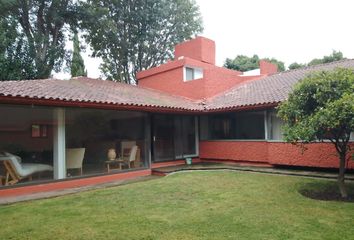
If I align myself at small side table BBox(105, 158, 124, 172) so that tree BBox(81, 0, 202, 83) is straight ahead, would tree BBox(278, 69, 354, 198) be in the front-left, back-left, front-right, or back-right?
back-right

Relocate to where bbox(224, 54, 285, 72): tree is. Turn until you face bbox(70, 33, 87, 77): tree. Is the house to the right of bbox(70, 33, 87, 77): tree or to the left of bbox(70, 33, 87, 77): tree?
left

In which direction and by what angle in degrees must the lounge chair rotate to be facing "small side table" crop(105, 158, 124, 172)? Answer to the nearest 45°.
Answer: approximately 45° to its left

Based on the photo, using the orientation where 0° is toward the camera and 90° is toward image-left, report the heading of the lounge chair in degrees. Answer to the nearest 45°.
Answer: approximately 270°

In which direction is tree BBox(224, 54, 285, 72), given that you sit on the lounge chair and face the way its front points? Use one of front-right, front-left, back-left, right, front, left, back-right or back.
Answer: front-left

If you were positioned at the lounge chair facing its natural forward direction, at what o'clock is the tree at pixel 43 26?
The tree is roughly at 9 o'clock from the lounge chair.

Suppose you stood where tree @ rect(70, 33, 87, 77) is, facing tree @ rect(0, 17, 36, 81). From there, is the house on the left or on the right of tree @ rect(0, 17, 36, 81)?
left

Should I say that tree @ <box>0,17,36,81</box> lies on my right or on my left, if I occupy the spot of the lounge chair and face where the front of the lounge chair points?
on my left

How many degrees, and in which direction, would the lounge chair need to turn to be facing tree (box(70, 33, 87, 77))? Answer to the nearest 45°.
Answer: approximately 90° to its left

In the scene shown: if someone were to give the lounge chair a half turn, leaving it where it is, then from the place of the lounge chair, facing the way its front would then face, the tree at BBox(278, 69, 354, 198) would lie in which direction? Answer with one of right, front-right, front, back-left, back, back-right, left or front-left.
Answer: back-left
